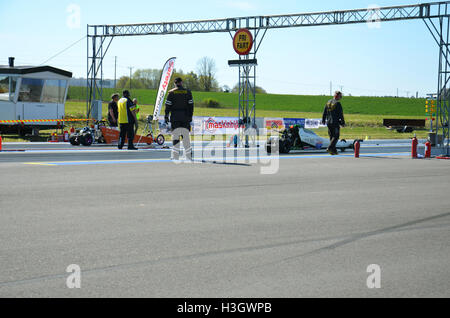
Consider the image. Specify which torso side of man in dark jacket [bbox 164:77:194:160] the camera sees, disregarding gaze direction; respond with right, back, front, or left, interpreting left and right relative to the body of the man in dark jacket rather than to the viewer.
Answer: back

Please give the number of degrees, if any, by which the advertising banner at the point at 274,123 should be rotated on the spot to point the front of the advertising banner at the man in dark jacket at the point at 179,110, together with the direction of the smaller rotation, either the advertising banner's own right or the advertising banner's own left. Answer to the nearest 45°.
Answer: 0° — it already faces them

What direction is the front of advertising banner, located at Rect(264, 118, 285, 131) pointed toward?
toward the camera

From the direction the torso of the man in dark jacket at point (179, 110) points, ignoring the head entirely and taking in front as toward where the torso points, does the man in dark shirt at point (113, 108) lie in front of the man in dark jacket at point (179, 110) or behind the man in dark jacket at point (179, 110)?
in front

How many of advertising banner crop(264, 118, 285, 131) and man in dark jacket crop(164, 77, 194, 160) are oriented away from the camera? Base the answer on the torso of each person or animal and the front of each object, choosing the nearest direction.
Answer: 1

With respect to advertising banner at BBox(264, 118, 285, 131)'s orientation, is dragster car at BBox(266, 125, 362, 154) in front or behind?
in front

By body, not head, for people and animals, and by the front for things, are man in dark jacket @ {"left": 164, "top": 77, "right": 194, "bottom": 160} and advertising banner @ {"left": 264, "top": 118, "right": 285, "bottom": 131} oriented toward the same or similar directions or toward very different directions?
very different directions

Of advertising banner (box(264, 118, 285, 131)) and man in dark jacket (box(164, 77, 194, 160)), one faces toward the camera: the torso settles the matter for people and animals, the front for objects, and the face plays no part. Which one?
the advertising banner

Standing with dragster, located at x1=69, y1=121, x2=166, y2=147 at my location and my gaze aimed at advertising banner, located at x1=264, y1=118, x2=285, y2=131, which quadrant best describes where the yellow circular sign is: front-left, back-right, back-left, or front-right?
front-right

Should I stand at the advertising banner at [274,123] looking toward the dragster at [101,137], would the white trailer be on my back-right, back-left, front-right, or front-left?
front-right

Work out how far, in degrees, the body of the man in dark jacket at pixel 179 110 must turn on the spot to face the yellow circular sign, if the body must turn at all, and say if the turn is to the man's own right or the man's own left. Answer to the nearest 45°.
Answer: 0° — they already face it

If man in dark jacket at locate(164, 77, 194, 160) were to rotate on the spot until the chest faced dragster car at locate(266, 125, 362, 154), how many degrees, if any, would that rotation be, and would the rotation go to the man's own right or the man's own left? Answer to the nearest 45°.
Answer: approximately 45° to the man's own right
